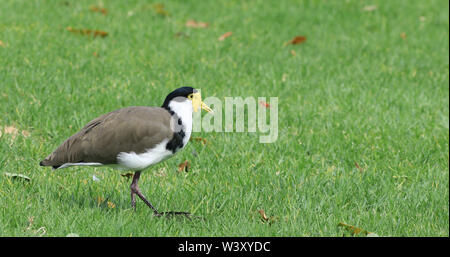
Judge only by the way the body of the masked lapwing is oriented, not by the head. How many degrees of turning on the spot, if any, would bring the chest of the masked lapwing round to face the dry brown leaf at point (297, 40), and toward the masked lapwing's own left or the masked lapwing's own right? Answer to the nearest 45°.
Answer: approximately 45° to the masked lapwing's own left

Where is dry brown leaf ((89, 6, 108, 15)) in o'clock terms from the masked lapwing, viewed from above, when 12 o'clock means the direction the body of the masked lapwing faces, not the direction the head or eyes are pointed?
The dry brown leaf is roughly at 9 o'clock from the masked lapwing.

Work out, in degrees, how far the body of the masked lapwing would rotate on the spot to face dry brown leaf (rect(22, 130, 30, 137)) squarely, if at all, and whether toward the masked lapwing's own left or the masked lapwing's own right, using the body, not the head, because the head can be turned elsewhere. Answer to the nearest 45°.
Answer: approximately 135° to the masked lapwing's own left

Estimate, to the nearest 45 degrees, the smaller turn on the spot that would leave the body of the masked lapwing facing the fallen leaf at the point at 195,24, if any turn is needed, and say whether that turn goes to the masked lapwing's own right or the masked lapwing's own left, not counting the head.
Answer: approximately 90° to the masked lapwing's own left

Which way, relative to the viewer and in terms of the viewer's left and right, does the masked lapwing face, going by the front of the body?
facing to the right of the viewer

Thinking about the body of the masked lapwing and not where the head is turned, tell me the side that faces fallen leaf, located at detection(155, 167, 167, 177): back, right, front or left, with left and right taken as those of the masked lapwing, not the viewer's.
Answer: left

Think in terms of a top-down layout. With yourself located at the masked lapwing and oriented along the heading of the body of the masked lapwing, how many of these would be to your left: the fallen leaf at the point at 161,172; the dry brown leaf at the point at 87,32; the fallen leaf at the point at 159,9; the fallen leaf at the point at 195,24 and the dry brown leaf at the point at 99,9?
5

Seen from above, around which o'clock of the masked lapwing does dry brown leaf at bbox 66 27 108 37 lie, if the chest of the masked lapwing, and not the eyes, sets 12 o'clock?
The dry brown leaf is roughly at 9 o'clock from the masked lapwing.

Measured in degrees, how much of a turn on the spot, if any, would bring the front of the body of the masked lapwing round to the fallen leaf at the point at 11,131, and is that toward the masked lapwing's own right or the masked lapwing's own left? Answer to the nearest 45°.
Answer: approximately 135° to the masked lapwing's own left

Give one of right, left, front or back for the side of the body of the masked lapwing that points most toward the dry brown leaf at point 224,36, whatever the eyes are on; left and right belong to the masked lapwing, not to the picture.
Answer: left
